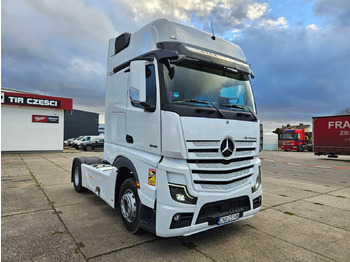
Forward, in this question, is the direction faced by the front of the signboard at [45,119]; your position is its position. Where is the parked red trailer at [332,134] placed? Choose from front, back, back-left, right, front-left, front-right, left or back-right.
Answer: front-left

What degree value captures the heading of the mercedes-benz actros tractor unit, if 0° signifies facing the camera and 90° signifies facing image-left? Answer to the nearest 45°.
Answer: approximately 315°

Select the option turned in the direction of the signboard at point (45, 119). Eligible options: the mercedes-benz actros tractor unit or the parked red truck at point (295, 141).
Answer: the parked red truck

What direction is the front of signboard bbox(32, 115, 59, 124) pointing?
toward the camera

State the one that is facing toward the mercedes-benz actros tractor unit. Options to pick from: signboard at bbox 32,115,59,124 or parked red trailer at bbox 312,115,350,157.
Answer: the signboard

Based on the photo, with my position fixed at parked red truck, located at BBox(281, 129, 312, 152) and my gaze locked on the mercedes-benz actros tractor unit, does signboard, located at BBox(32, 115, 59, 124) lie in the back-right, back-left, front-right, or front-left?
front-right

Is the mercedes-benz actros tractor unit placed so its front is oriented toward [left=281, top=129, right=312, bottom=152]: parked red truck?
no

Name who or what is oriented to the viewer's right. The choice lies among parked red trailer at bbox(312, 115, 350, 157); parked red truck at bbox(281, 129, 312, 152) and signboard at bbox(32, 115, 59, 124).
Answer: parked red trailer at bbox(312, 115, 350, 157)

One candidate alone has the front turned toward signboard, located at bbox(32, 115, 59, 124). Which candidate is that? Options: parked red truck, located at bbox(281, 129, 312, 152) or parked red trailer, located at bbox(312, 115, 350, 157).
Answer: parked red truck, located at bbox(281, 129, 312, 152)

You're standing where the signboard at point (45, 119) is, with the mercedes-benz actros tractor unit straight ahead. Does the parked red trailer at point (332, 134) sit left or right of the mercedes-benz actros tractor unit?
left

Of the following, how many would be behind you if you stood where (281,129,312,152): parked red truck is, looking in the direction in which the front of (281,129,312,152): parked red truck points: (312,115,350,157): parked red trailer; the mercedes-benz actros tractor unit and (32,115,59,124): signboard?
0

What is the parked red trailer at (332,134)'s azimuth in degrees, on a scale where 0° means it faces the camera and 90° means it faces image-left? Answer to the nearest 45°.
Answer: approximately 270°

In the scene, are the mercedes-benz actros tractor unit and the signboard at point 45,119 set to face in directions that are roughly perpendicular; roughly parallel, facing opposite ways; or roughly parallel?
roughly parallel

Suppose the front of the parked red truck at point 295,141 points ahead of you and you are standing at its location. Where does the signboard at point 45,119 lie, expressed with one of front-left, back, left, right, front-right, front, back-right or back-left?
front

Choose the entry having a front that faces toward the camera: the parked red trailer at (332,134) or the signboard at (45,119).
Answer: the signboard

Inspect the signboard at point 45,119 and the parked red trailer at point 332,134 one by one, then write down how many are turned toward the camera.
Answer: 1
